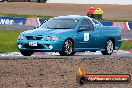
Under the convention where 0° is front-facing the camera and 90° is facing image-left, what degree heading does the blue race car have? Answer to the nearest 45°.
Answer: approximately 45°
